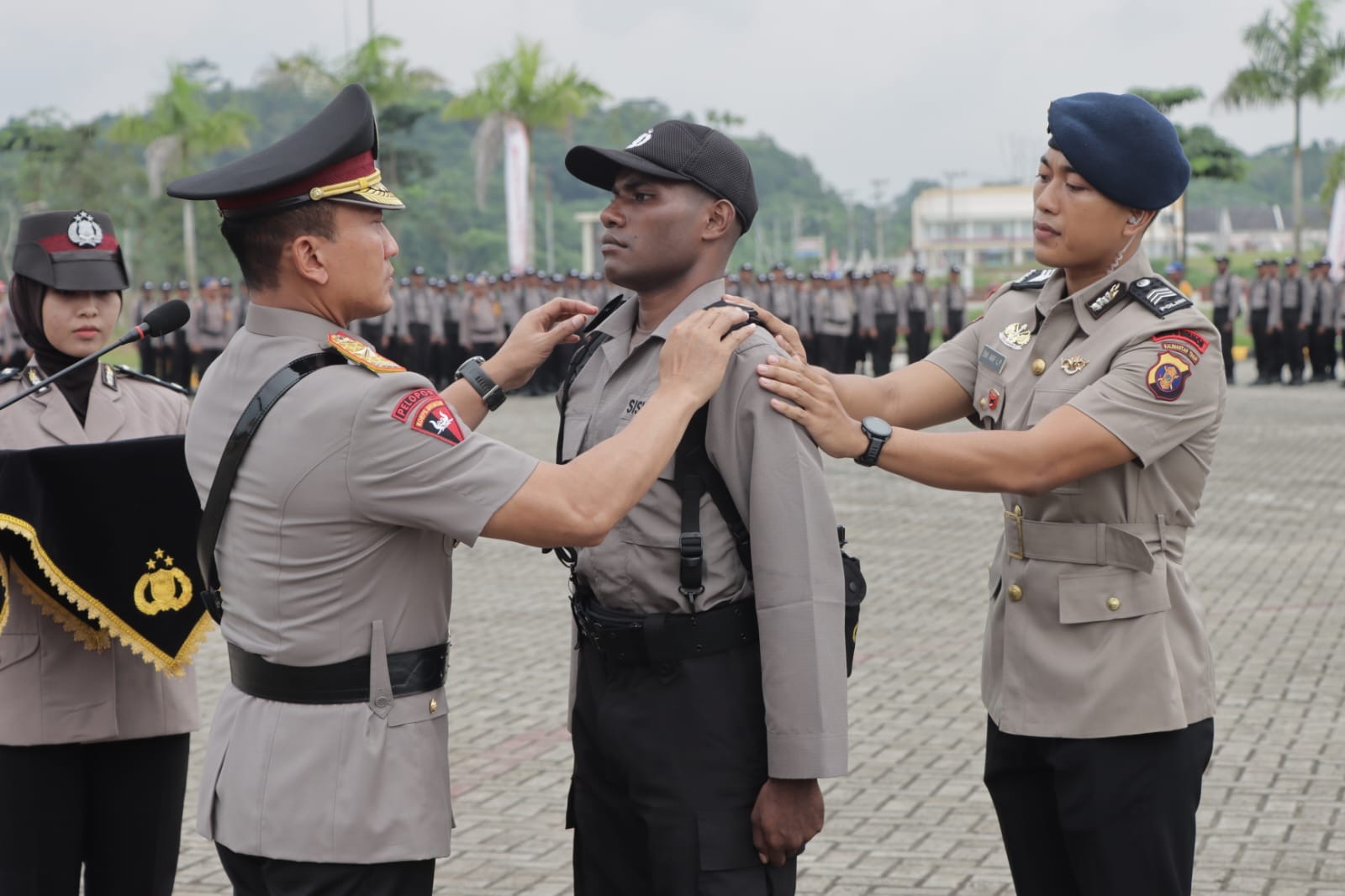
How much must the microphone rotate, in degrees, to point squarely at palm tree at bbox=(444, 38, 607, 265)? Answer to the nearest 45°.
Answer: approximately 90° to its left

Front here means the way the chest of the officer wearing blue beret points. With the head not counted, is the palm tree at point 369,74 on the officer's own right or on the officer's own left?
on the officer's own right

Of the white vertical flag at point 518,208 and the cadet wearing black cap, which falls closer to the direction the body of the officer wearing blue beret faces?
the cadet wearing black cap

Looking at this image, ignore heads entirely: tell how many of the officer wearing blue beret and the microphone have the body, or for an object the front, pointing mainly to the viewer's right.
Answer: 1

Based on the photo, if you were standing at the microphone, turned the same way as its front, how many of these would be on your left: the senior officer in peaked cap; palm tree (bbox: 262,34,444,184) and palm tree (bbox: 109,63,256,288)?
2

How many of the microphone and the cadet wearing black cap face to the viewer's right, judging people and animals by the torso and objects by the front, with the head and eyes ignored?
1

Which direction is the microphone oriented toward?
to the viewer's right

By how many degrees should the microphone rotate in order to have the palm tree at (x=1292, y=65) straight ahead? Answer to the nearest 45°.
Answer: approximately 45° to its left

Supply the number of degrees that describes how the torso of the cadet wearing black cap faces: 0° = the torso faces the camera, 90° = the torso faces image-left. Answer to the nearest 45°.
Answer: approximately 45°

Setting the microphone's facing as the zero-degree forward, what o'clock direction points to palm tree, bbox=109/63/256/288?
The palm tree is roughly at 9 o'clock from the microphone.
